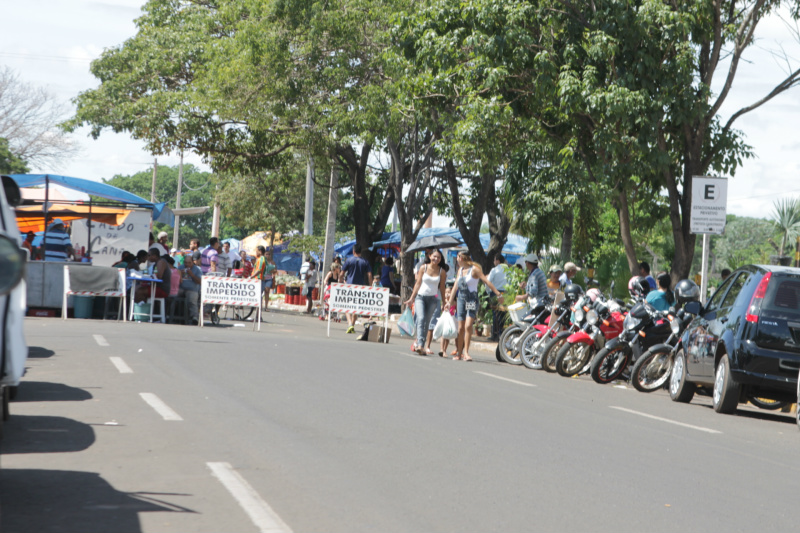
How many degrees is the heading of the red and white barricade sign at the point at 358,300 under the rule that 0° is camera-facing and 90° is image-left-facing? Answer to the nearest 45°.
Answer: approximately 0°

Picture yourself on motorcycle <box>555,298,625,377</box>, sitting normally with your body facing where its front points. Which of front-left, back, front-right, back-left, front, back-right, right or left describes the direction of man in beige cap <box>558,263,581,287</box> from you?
back-right

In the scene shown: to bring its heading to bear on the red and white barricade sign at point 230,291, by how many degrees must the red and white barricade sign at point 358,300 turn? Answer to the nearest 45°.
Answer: approximately 90° to its right

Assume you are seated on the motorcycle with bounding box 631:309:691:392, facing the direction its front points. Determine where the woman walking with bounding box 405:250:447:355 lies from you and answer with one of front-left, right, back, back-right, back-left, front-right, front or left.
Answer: right

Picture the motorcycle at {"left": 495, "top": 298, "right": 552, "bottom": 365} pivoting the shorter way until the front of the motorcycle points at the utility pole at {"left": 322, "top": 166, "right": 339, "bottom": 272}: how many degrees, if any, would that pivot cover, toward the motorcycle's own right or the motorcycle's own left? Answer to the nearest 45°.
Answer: approximately 135° to the motorcycle's own right

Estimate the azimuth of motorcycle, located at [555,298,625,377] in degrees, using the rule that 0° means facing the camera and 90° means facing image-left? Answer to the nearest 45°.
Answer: approximately 45°

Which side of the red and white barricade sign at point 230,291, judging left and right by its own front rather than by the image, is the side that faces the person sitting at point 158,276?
right

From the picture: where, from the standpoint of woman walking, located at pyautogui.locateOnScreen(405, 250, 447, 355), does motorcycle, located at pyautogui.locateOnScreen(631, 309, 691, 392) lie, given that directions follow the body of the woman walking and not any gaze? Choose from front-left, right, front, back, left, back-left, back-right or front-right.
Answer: front-left
